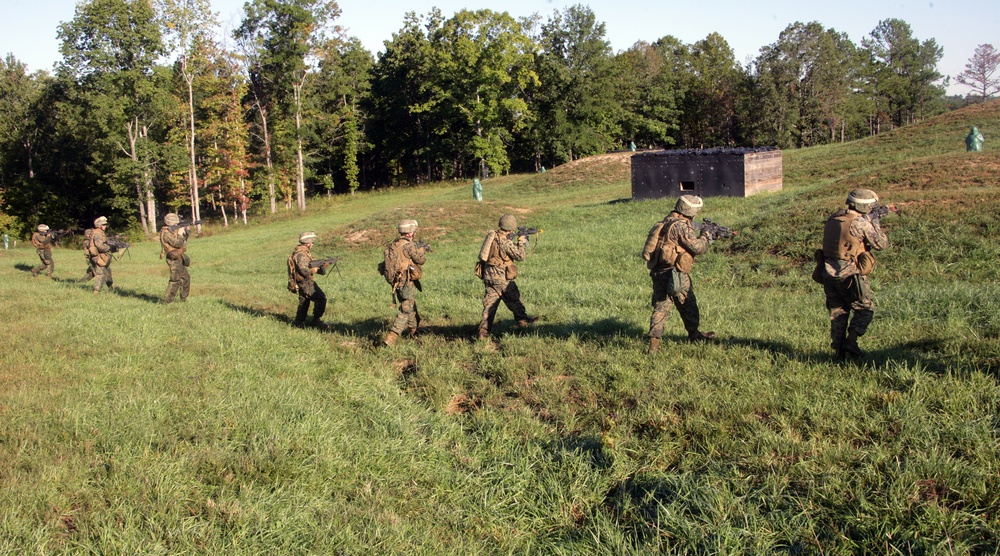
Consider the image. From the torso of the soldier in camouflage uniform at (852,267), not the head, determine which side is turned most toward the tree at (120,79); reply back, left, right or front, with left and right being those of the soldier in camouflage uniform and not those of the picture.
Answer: left

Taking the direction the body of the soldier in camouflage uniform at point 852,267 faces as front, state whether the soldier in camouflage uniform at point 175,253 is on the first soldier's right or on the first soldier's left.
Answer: on the first soldier's left

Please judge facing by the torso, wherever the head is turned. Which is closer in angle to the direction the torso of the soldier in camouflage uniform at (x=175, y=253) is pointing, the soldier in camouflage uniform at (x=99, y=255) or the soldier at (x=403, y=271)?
the soldier

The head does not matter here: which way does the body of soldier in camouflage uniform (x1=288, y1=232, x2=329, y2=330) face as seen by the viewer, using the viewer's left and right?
facing to the right of the viewer

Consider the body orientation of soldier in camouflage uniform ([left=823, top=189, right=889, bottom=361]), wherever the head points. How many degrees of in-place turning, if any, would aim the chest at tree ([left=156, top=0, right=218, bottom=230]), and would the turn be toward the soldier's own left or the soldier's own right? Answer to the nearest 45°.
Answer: approximately 90° to the soldier's own left

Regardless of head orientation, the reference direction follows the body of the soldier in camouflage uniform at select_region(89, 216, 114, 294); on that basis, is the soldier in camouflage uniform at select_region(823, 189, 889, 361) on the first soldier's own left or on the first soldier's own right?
on the first soldier's own right

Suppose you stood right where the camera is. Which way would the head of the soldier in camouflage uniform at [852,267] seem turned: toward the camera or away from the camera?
away from the camera

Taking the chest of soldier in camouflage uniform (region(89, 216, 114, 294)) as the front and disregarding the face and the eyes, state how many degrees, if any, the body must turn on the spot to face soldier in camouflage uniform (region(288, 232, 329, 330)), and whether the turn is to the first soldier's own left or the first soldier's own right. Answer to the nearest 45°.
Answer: approximately 90° to the first soldier's own right

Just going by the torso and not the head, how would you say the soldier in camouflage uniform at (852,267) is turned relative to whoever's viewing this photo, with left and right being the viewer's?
facing away from the viewer and to the right of the viewer

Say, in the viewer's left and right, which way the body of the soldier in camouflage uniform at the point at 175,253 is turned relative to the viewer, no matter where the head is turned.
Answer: facing to the right of the viewer

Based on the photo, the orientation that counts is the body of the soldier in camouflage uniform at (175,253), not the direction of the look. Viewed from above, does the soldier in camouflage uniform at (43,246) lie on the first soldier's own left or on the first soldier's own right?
on the first soldier's own left

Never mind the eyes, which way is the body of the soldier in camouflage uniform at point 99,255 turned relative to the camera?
to the viewer's right
